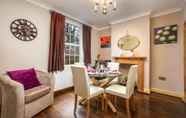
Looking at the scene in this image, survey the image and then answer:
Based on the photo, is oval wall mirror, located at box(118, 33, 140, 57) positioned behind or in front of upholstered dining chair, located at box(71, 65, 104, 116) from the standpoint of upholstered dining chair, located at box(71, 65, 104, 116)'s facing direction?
in front

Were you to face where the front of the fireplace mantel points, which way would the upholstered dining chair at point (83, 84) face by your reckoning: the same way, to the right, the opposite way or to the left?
the opposite way

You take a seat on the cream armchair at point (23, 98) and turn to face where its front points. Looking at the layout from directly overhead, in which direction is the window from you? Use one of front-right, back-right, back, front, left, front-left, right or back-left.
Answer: left

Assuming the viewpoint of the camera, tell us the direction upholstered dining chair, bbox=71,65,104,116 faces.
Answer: facing away from the viewer and to the right of the viewer

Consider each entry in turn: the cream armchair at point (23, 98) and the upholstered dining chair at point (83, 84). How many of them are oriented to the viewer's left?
0

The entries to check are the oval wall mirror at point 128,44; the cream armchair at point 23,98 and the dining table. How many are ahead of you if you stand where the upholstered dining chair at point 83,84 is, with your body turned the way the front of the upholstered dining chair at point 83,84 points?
2

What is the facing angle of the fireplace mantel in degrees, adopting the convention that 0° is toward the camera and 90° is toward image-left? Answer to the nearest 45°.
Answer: approximately 45°

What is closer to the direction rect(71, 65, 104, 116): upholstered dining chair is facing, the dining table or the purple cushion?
the dining table

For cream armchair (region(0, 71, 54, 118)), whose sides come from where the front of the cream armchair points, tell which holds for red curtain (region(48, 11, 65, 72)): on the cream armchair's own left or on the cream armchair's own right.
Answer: on the cream armchair's own left

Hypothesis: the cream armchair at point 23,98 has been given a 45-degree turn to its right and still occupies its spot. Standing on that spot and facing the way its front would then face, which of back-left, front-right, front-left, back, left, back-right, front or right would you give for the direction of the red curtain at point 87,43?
back-left

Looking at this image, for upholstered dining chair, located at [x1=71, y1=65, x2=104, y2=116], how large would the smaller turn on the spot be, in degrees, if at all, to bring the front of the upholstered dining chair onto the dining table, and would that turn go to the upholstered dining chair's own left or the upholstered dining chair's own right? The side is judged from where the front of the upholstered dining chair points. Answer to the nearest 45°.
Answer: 0° — it already faces it

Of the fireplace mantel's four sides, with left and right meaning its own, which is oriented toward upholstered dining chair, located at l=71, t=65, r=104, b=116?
front

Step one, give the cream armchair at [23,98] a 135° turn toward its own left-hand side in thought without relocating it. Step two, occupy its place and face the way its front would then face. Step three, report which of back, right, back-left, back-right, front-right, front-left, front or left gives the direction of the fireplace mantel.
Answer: right

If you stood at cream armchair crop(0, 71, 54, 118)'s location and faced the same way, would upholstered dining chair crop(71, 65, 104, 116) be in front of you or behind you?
in front

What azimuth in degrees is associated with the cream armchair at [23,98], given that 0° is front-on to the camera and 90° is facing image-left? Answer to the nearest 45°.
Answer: approximately 315°

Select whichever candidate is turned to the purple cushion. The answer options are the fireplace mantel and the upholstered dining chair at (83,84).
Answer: the fireplace mantel
